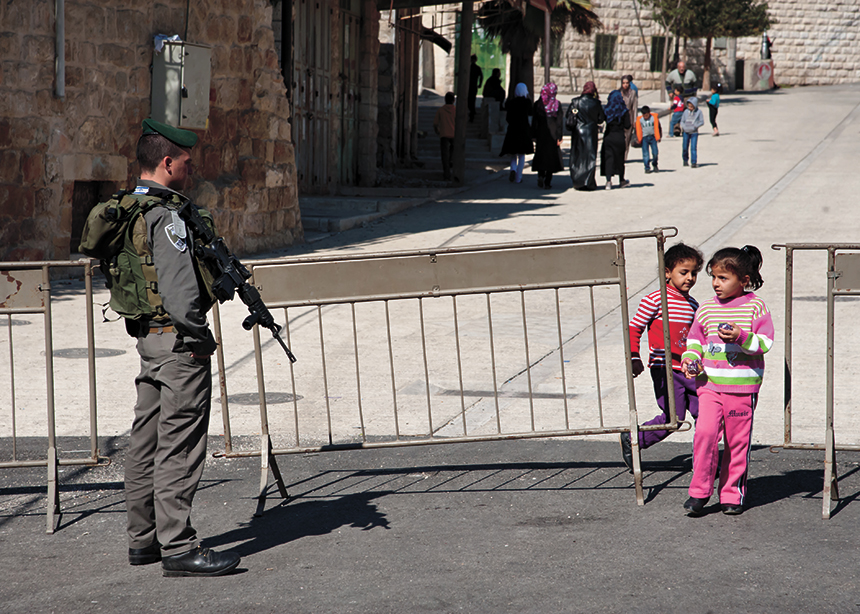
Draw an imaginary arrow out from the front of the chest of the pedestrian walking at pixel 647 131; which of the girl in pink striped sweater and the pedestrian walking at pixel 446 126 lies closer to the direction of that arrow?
the girl in pink striped sweater

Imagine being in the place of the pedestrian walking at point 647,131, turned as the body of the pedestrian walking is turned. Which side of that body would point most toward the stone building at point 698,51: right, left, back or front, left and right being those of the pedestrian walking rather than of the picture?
back

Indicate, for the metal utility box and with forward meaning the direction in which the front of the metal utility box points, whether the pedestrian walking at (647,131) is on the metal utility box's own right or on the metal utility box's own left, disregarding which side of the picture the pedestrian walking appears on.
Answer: on the metal utility box's own left

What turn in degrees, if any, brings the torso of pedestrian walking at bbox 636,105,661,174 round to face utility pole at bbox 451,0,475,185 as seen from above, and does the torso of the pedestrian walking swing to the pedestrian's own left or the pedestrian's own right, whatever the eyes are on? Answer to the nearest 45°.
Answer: approximately 45° to the pedestrian's own right

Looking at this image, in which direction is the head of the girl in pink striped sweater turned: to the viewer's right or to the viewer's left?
to the viewer's left

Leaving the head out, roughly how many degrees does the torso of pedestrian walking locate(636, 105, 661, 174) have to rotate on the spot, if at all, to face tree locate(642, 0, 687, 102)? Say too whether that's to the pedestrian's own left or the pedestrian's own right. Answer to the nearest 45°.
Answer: approximately 180°

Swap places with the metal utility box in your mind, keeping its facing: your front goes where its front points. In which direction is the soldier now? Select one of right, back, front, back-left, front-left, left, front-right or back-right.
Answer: front-right

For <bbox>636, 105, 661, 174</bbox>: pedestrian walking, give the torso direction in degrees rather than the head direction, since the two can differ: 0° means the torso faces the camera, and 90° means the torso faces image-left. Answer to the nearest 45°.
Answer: approximately 0°

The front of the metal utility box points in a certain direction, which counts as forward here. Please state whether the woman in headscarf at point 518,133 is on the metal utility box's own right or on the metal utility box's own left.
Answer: on the metal utility box's own left

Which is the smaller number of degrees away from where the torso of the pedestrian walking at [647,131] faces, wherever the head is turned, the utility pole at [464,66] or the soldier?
the soldier
